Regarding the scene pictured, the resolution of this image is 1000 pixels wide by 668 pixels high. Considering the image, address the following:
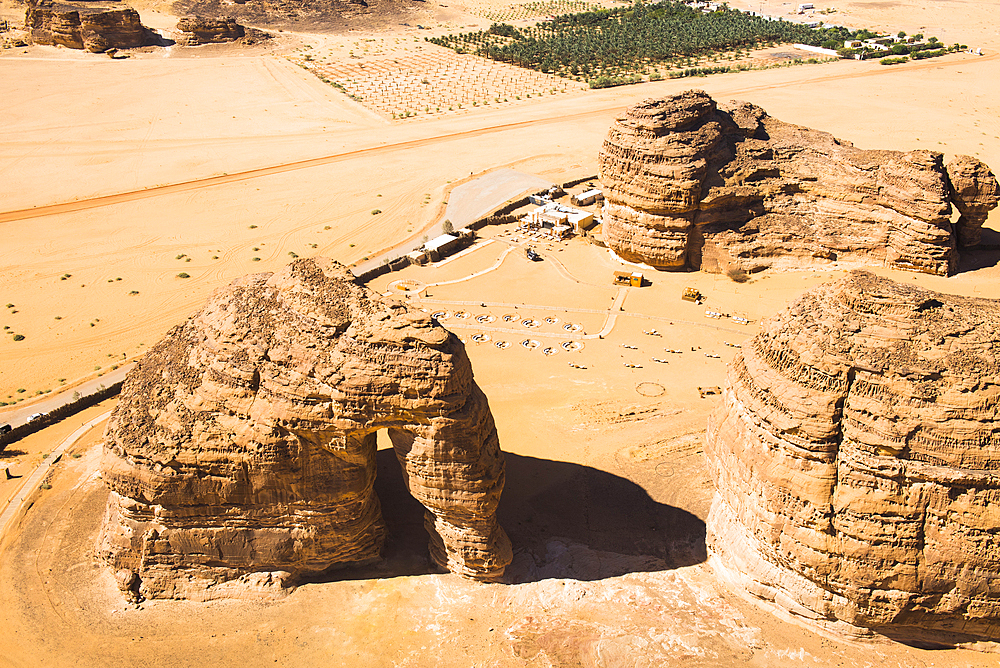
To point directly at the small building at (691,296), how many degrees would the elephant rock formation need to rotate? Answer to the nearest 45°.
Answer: approximately 45° to its left

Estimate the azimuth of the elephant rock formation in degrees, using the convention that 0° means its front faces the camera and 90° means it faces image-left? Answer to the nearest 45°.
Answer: approximately 270°

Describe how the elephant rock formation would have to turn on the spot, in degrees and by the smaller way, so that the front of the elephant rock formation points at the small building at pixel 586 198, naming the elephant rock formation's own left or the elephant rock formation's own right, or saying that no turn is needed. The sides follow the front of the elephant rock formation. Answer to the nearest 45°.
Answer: approximately 45° to the elephant rock formation's own left

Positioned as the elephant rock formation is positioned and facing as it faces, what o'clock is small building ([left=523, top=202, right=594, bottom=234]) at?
The small building is roughly at 10 o'clock from the elephant rock formation.

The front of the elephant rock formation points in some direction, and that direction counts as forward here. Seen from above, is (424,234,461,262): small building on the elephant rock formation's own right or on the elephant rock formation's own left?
on the elephant rock formation's own left

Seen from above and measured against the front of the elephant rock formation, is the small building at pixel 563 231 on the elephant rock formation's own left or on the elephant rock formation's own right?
on the elephant rock formation's own left

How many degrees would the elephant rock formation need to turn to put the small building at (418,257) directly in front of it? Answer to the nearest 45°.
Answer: approximately 90° to its left
